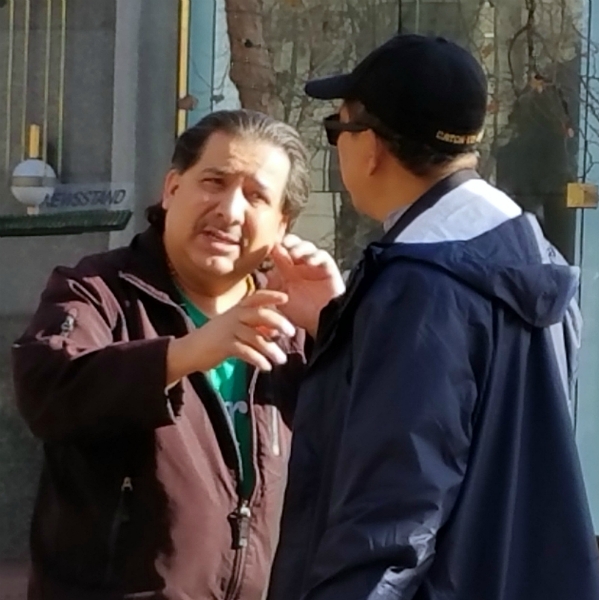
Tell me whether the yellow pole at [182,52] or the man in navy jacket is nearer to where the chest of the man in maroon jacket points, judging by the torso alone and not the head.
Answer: the man in navy jacket

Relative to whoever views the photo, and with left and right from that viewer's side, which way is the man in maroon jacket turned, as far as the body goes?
facing the viewer and to the right of the viewer

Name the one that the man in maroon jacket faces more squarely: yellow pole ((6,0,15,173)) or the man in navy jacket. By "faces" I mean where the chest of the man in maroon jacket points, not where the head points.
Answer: the man in navy jacket

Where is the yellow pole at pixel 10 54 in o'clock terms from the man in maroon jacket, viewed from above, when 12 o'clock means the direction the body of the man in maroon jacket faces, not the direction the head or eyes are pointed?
The yellow pole is roughly at 7 o'clock from the man in maroon jacket.

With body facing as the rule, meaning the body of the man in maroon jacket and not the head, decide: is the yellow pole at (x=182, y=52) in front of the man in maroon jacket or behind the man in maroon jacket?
behind

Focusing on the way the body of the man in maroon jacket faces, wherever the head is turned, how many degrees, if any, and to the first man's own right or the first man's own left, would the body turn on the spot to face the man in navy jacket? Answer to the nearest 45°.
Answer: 0° — they already face them

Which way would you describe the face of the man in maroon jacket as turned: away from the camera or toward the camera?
toward the camera

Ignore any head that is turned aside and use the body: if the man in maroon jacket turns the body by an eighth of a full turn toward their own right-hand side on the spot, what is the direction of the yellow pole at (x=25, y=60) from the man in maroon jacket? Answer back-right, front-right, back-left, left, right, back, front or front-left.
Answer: back
